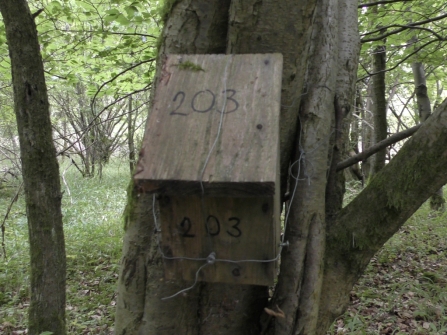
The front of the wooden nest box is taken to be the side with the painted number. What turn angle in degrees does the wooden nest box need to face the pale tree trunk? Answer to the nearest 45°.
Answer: approximately 135° to its left

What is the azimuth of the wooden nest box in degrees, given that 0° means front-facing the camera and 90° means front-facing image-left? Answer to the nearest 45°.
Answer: approximately 0°

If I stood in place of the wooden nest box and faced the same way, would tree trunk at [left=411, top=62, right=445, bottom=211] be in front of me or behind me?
behind

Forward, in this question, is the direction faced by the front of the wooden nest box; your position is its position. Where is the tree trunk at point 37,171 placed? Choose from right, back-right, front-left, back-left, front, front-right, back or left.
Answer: back-right
